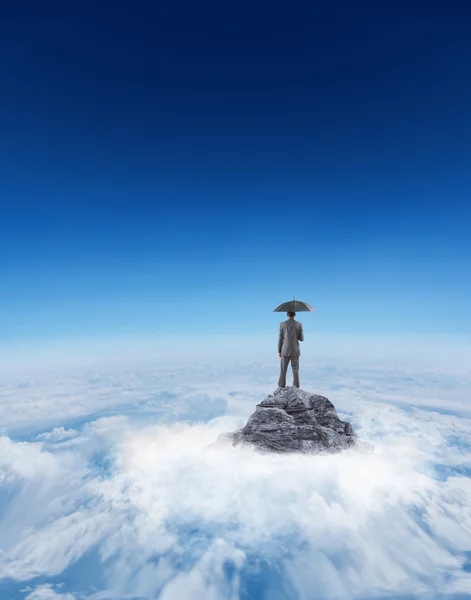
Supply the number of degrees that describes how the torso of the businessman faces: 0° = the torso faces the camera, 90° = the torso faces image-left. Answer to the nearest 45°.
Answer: approximately 180°
